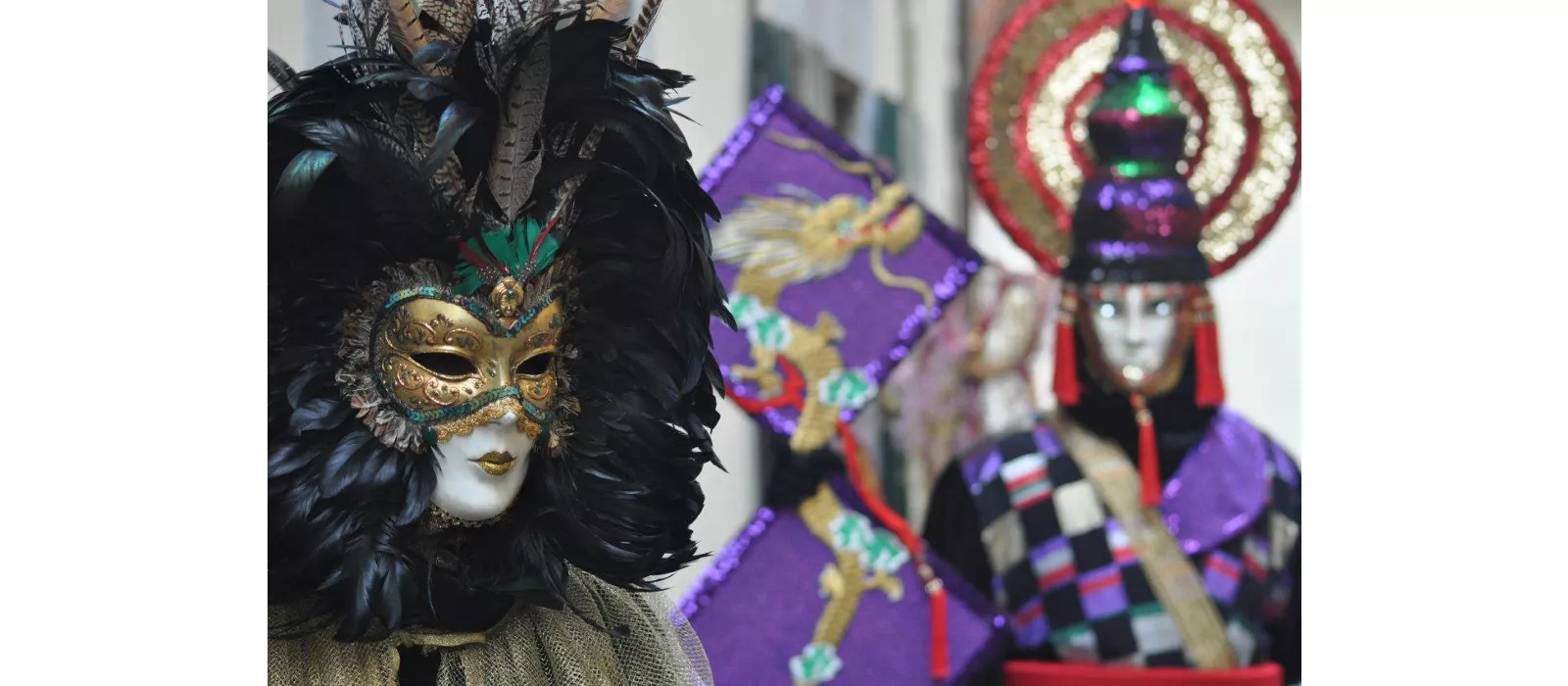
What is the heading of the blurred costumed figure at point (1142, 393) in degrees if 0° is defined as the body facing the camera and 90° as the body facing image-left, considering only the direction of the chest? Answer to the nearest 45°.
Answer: approximately 0°

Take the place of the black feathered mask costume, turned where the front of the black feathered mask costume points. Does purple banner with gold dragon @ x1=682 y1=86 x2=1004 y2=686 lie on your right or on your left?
on your left

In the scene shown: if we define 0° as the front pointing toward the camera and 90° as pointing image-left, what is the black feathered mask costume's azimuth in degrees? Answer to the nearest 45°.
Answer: approximately 315°

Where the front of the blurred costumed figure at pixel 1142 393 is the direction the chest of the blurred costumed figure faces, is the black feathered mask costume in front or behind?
in front

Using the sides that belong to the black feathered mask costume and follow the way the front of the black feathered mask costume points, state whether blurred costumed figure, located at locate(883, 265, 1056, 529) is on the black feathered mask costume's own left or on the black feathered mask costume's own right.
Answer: on the black feathered mask costume's own left

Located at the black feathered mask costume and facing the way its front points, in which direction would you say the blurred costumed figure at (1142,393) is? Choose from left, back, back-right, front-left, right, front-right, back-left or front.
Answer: left
